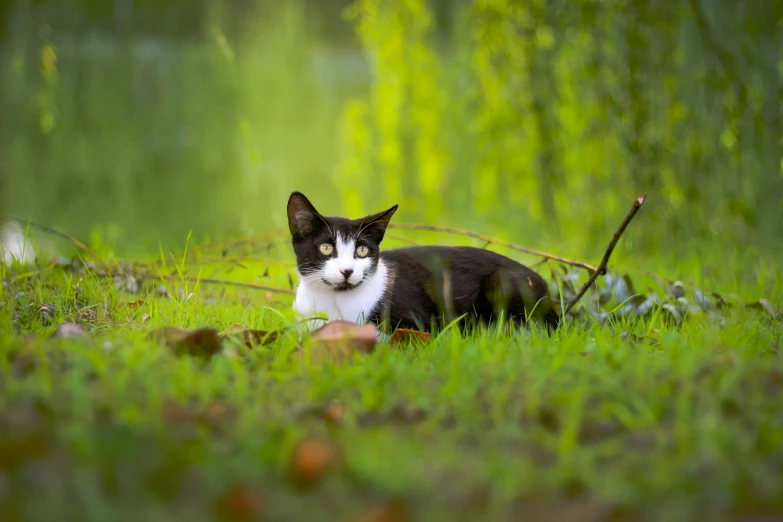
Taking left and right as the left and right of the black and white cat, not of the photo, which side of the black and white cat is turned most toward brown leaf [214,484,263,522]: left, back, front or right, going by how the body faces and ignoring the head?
left

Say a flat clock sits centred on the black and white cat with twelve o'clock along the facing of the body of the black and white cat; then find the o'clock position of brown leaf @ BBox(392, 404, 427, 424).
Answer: The brown leaf is roughly at 9 o'clock from the black and white cat.

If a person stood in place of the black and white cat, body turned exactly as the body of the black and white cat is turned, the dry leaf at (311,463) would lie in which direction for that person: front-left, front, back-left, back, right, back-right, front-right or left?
left

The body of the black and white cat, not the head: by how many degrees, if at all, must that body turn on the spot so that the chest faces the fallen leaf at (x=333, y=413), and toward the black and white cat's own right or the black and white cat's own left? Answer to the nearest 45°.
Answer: approximately 90° to the black and white cat's own left

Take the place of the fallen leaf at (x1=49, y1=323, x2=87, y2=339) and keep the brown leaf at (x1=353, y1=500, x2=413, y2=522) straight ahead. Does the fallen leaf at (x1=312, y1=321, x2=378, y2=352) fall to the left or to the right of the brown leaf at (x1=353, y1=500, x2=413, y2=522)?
left

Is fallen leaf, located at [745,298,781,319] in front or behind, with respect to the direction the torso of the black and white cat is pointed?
behind

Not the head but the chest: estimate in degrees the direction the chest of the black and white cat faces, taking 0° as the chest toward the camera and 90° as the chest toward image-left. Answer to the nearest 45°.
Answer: approximately 90°

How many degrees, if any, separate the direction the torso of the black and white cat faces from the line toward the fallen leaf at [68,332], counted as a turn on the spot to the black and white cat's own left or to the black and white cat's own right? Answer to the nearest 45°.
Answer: approximately 45° to the black and white cat's own left

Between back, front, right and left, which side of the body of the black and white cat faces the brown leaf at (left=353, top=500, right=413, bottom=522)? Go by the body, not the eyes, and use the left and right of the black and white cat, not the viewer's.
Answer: left

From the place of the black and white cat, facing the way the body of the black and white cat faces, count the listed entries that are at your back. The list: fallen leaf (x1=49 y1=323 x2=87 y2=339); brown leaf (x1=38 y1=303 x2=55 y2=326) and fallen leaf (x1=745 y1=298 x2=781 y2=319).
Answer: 1
